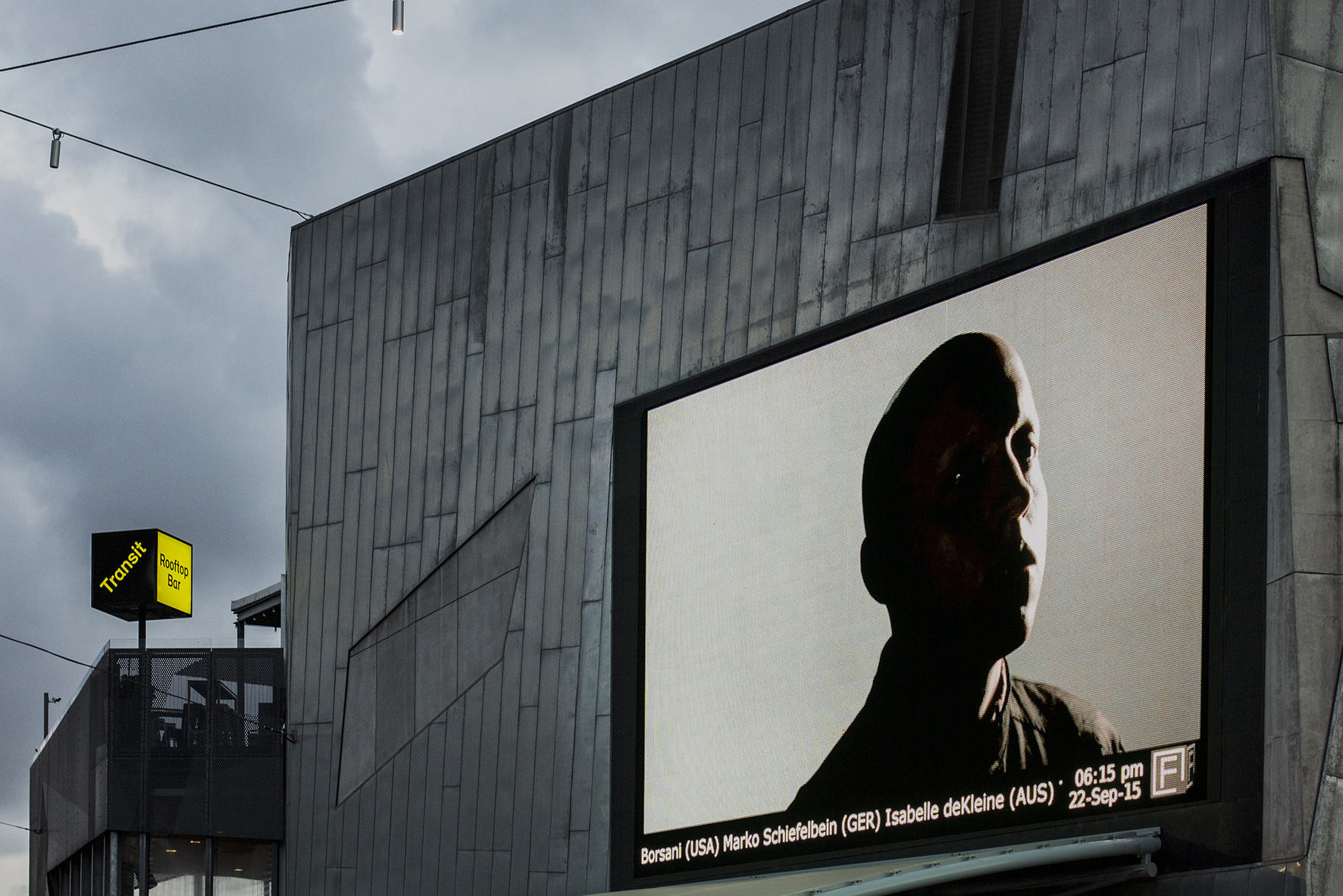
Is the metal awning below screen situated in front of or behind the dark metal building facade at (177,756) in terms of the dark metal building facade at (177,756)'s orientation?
in front

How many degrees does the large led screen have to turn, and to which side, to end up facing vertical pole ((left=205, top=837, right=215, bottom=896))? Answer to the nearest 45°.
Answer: approximately 90° to its right

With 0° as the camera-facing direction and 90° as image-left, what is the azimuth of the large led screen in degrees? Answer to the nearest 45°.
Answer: approximately 45°

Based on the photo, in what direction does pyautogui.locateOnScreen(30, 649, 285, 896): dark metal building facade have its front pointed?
toward the camera

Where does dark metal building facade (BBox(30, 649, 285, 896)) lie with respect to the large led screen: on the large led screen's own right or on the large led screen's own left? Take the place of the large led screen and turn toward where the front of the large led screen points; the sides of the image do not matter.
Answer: on the large led screen's own right

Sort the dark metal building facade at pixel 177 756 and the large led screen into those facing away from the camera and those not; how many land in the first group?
0

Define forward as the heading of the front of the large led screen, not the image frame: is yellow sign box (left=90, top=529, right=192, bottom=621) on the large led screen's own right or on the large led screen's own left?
on the large led screen's own right
